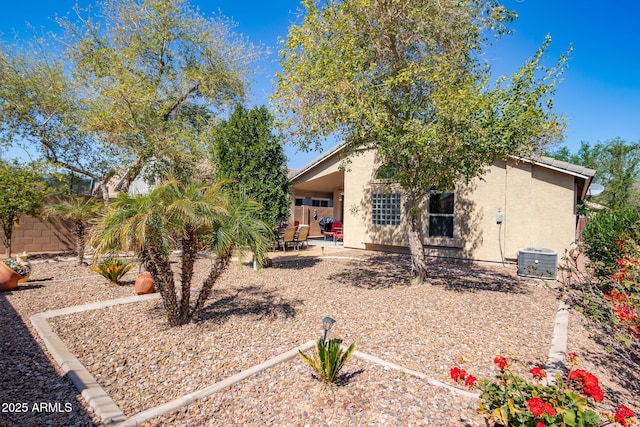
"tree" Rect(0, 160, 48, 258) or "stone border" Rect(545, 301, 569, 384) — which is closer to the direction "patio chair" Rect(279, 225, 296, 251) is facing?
the tree

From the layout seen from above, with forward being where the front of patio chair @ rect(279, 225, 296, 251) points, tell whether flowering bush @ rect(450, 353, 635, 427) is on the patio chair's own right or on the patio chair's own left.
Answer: on the patio chair's own left

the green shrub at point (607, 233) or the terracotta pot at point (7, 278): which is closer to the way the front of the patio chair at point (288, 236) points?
the terracotta pot

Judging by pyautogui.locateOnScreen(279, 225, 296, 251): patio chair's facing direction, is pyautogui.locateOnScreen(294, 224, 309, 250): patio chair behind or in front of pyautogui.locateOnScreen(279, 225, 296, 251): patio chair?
behind

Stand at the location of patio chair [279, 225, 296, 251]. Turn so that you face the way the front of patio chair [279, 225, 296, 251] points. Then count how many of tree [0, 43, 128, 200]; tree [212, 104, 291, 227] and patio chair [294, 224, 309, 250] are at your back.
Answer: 1

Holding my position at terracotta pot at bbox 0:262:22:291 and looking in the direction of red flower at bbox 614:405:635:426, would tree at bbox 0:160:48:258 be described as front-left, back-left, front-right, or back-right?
back-left
